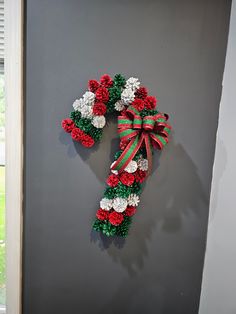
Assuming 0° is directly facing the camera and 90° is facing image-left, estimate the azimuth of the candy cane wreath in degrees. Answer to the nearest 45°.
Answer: approximately 0°
